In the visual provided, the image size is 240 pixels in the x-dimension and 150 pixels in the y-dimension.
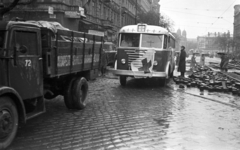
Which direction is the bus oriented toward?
toward the camera

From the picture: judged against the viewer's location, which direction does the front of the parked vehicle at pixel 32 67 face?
facing the viewer and to the left of the viewer

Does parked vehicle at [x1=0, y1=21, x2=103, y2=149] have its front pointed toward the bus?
no

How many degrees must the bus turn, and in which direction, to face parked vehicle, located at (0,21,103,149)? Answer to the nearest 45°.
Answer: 0° — it already faces it

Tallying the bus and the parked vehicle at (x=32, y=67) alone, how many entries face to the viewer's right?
0
